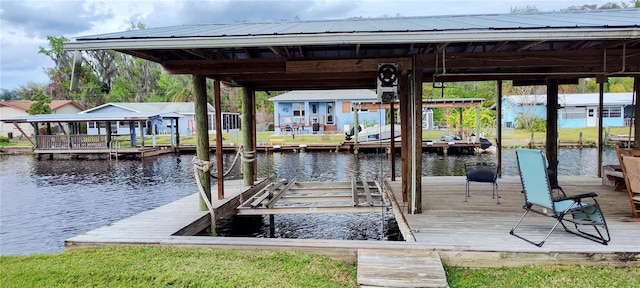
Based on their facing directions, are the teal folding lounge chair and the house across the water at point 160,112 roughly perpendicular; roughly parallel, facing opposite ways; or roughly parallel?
roughly perpendicular

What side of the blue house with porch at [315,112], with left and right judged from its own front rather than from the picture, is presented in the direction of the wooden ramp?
front

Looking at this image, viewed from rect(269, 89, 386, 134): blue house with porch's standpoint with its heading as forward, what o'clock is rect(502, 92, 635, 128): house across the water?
The house across the water is roughly at 9 o'clock from the blue house with porch.

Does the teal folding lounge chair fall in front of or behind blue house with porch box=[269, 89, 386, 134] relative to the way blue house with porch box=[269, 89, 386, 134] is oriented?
in front

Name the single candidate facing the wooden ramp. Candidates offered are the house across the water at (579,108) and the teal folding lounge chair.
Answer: the house across the water

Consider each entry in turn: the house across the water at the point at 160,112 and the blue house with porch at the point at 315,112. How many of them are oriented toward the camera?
2

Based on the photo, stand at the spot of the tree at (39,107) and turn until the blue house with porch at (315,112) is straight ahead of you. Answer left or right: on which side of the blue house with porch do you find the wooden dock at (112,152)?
right

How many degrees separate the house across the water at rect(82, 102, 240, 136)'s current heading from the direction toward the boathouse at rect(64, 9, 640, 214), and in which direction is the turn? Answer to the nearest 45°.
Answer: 0° — it already faces it

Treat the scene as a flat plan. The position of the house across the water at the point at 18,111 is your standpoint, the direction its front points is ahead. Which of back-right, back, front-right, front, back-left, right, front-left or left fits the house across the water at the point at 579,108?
front-left

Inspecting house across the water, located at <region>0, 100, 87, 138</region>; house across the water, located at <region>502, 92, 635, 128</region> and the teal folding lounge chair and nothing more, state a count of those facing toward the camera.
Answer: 2

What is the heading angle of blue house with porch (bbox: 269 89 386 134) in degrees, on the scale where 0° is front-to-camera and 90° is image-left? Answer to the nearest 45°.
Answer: approximately 0°
